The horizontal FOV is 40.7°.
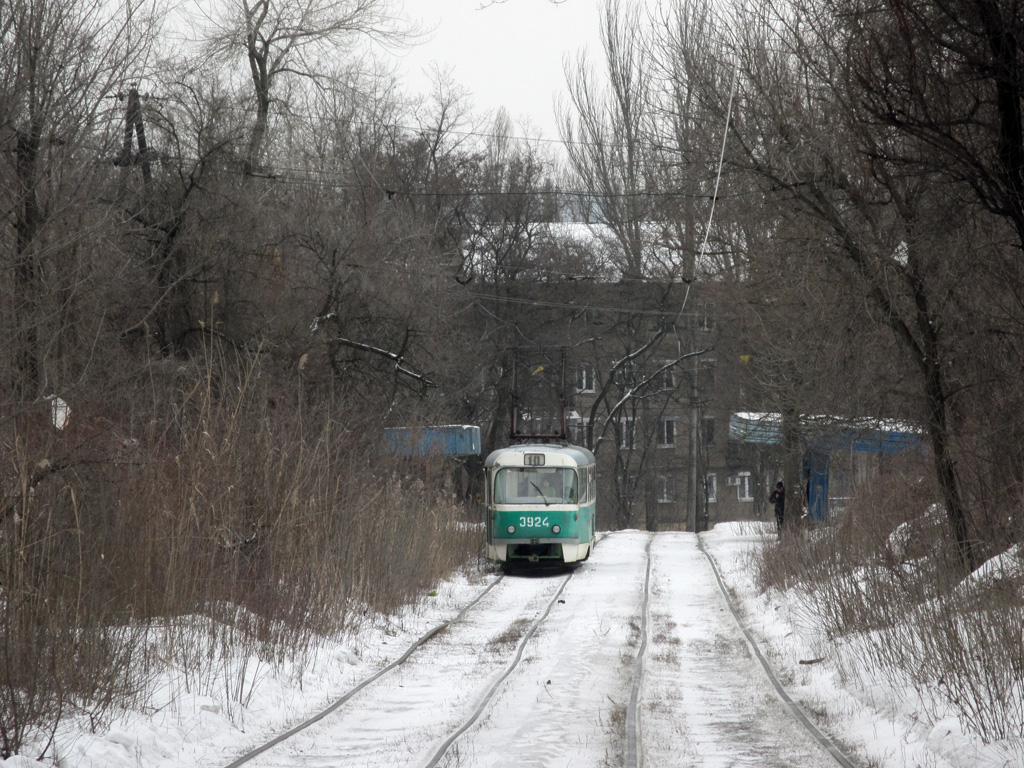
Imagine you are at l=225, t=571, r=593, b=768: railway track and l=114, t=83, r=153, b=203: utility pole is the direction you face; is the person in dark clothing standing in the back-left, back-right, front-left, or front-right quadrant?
front-right

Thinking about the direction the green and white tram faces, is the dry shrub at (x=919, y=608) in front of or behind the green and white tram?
in front

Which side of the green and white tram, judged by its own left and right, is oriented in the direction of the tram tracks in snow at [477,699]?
front

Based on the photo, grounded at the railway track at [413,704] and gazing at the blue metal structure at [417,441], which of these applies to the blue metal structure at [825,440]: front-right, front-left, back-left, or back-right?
front-right

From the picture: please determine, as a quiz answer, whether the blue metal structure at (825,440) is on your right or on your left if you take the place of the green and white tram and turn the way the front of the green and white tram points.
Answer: on your left

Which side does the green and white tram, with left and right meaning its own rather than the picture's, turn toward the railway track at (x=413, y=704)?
front

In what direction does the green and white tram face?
toward the camera

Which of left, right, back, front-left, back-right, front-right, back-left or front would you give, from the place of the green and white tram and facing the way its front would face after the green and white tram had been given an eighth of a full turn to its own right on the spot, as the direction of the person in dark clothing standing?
back
